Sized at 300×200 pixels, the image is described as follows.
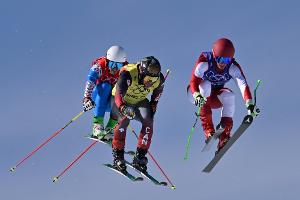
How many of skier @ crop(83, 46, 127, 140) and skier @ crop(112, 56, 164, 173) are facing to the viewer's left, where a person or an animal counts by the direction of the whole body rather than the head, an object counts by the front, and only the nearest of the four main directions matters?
0

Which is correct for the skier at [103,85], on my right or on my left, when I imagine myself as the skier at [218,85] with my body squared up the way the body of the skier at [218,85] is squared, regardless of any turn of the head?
on my right

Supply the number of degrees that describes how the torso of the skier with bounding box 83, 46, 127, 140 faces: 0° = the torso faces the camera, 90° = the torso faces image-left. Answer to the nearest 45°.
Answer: approximately 315°

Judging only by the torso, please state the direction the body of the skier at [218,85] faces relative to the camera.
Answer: toward the camera

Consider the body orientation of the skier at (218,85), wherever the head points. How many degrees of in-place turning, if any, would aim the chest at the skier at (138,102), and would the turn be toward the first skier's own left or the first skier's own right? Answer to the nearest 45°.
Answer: approximately 90° to the first skier's own right

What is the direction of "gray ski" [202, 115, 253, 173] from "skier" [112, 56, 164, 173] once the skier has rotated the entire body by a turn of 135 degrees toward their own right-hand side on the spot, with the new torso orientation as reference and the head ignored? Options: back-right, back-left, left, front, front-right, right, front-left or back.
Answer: back
